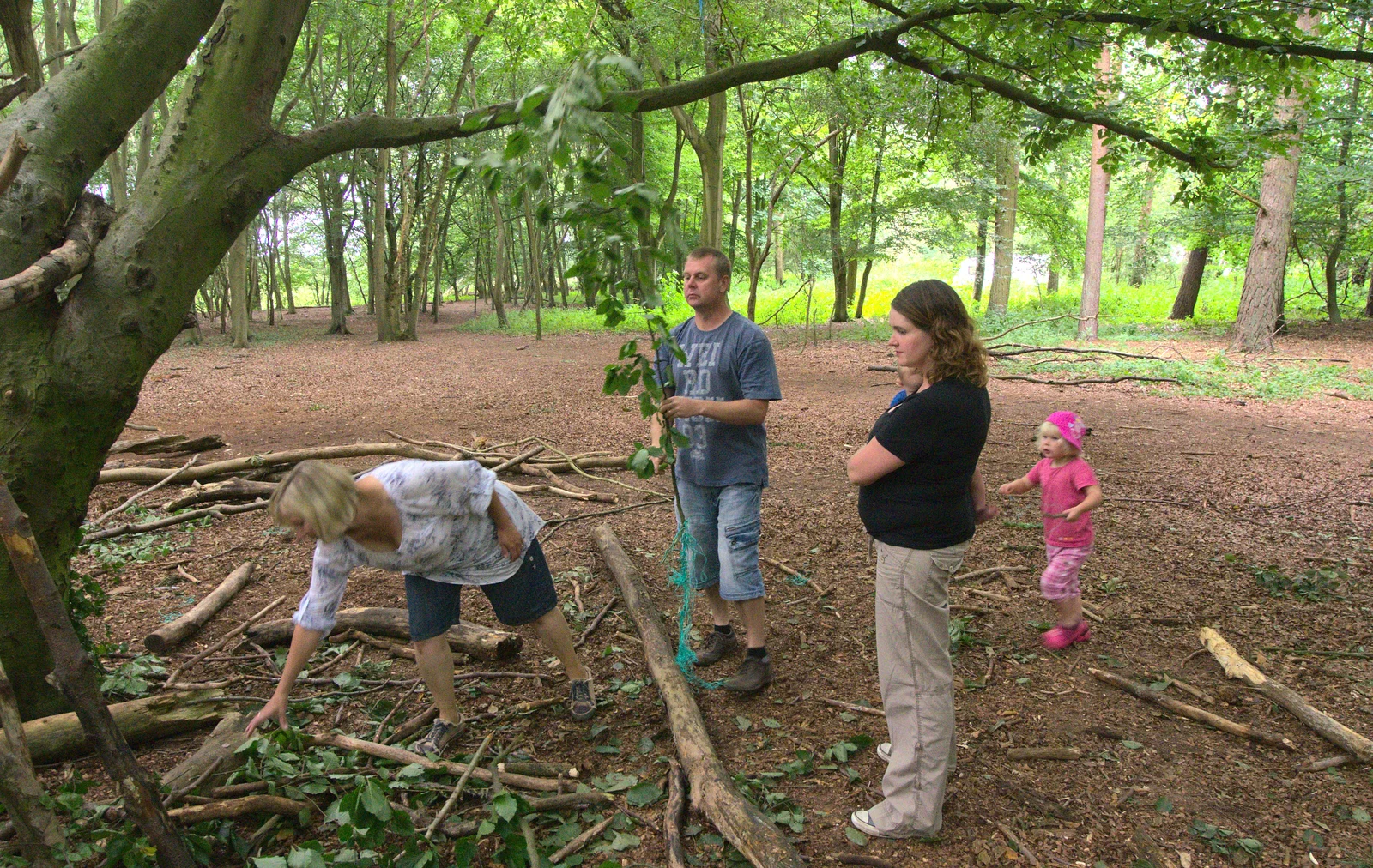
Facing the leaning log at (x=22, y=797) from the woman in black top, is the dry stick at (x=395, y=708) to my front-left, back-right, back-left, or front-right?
front-right

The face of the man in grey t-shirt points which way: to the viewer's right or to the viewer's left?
to the viewer's left

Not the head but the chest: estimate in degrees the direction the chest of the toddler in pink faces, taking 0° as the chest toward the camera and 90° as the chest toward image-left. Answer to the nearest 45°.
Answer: approximately 45°

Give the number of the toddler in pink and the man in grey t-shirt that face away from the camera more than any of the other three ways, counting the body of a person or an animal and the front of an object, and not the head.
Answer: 0

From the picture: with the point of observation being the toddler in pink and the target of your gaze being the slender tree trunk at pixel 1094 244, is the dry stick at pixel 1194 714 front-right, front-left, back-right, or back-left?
back-right

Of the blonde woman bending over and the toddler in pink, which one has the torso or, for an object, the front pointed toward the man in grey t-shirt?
the toddler in pink

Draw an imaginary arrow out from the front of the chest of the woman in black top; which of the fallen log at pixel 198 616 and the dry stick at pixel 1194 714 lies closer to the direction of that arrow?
the fallen log

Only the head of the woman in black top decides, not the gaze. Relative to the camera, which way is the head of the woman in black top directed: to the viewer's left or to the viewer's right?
to the viewer's left

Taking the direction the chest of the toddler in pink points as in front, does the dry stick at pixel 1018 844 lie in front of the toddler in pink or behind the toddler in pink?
in front

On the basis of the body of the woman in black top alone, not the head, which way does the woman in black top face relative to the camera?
to the viewer's left

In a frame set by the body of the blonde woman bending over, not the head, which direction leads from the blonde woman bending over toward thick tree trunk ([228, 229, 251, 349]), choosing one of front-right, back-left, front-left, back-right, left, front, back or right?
back-right

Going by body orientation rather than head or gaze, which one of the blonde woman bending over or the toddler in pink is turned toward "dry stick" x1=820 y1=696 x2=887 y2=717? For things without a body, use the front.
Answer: the toddler in pink

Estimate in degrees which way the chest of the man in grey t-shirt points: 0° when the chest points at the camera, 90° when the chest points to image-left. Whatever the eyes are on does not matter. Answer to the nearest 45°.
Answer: approximately 45°

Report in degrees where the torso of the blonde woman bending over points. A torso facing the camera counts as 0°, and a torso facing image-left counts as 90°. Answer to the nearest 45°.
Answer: approximately 45°

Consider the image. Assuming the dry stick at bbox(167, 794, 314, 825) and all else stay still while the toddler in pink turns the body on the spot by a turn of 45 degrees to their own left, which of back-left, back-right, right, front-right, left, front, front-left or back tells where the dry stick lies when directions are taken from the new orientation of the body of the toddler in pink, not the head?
front-right
